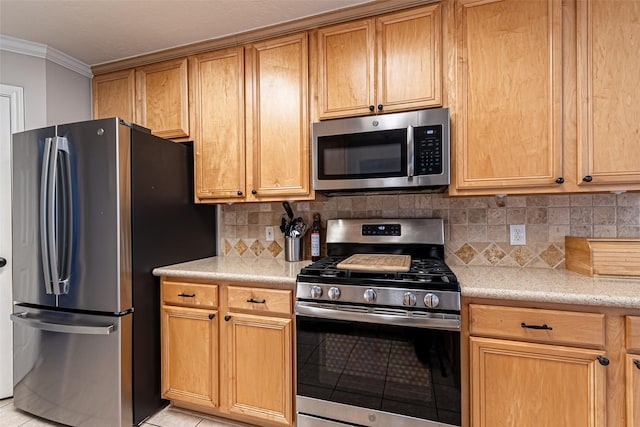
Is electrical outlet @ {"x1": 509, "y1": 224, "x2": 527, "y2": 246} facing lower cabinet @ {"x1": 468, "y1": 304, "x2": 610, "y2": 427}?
yes

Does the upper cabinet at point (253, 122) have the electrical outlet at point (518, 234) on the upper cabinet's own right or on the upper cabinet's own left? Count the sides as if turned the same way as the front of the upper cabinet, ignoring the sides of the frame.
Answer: on the upper cabinet's own left

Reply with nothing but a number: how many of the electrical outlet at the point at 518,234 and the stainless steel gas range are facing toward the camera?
2

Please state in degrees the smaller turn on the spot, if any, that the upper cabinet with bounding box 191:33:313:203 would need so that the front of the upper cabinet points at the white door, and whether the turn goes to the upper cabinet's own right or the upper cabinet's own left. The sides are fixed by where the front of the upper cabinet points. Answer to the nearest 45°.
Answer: approximately 45° to the upper cabinet's own right

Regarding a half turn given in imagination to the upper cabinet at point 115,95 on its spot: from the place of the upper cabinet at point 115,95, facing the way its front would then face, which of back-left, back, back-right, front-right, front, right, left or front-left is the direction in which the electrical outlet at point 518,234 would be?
right

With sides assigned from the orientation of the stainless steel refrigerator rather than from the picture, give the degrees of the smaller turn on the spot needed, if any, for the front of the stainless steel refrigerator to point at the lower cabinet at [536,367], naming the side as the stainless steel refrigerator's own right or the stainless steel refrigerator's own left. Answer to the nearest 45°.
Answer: approximately 90° to the stainless steel refrigerator's own left

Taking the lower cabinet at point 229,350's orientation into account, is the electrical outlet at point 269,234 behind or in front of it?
behind

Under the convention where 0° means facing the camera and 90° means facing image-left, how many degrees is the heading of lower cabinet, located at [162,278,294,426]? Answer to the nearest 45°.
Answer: approximately 45°

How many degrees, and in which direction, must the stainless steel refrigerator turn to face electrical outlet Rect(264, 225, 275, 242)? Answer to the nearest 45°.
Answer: approximately 135° to its left

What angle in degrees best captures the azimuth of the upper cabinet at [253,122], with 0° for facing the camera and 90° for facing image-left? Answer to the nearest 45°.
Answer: approximately 45°

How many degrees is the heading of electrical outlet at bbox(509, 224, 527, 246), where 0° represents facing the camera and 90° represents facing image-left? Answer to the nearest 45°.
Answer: approximately 0°
